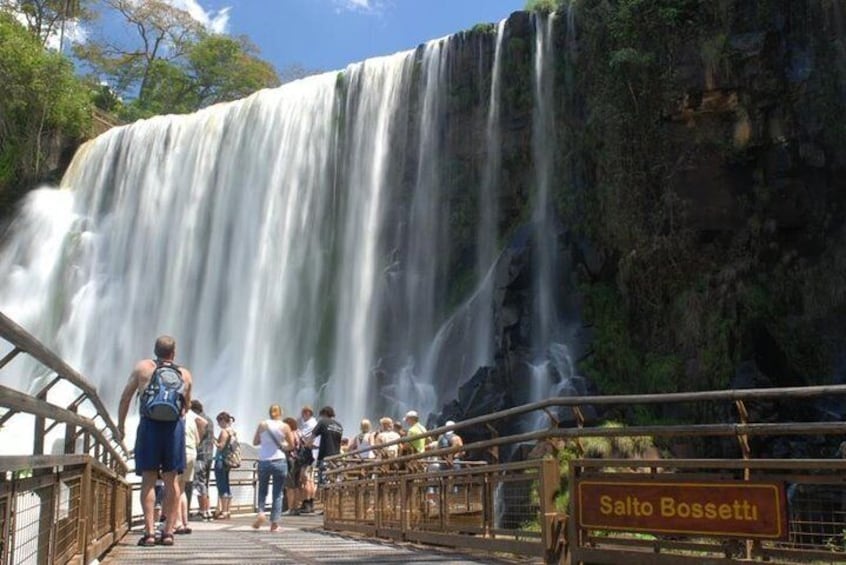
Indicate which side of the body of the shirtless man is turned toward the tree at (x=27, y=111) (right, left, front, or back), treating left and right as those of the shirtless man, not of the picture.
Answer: front

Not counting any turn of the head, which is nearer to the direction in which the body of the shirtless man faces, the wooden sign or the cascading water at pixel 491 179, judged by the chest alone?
the cascading water

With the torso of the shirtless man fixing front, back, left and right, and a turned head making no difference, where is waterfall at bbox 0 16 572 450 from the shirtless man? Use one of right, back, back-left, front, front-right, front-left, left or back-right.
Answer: front

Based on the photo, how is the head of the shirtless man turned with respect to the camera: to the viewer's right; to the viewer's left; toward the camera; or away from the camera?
away from the camera

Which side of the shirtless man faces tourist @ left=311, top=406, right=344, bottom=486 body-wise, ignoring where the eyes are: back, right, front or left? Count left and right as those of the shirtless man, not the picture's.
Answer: front

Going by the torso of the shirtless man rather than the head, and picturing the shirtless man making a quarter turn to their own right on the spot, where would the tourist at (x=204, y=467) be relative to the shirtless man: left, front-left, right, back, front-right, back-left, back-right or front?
left

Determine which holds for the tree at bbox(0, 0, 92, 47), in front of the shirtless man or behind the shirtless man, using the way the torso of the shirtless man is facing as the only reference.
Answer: in front

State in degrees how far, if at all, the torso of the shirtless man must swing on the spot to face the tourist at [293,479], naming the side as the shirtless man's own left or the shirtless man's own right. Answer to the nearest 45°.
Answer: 0° — they already face them

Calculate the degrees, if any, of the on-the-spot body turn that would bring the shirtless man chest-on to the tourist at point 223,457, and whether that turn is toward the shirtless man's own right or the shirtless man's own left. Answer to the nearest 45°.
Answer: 0° — they already face them

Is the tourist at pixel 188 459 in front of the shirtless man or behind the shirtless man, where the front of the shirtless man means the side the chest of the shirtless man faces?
in front

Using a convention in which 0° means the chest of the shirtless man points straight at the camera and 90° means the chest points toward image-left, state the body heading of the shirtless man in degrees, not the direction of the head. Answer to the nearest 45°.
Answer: approximately 180°

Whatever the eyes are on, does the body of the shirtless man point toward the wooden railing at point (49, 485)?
no

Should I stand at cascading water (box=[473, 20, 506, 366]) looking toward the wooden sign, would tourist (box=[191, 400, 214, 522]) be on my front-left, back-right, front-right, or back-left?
front-right
